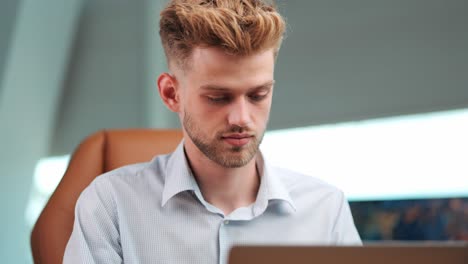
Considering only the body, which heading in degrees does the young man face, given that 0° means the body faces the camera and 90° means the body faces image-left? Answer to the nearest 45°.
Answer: approximately 0°

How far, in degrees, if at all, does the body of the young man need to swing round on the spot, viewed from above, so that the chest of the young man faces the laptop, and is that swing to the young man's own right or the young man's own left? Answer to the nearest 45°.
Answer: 0° — they already face it
